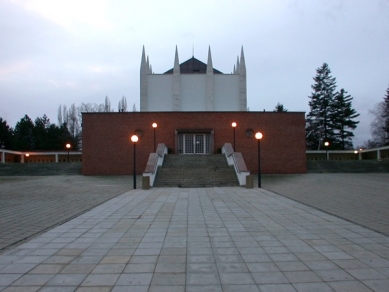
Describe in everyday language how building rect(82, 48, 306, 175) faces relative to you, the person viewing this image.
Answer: facing the viewer

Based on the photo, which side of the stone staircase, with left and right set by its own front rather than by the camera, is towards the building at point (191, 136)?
back

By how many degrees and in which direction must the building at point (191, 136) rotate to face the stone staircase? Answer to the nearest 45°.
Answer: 0° — it already faces it

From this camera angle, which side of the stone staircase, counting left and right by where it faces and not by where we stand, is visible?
front

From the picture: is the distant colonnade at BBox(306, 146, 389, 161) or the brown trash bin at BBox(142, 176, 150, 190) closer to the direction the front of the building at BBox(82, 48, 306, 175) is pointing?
the brown trash bin

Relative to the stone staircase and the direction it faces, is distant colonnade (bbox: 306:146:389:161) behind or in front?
behind

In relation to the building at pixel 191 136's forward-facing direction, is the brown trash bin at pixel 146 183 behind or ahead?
ahead

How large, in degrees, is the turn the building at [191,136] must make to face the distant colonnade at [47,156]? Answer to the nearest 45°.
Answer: approximately 135° to its right
